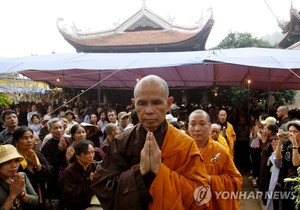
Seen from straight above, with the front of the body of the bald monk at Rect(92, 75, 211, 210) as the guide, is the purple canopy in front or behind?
behind

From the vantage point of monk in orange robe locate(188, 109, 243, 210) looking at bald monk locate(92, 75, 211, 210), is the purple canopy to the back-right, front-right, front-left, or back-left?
back-right

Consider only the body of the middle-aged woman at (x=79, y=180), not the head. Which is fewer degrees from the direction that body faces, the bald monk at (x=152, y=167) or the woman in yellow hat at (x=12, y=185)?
the bald monk

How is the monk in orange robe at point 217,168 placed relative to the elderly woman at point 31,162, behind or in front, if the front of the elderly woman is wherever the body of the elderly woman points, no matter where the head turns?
in front

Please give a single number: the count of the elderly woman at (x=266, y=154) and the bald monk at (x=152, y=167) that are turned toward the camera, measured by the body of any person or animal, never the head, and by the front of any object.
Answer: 1

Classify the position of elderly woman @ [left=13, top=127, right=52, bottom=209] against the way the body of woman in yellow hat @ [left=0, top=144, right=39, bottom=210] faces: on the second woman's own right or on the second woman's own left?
on the second woman's own left

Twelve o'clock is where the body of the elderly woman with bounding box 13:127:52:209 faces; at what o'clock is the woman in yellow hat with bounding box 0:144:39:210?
the woman in yellow hat with bounding box 0:144:39:210 is roughly at 2 o'clock from the elderly woman with bounding box 13:127:52:209.

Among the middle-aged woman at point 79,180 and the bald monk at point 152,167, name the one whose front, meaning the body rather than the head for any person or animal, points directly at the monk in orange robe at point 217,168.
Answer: the middle-aged woman

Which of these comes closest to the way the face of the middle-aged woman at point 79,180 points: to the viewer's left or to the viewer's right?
to the viewer's right

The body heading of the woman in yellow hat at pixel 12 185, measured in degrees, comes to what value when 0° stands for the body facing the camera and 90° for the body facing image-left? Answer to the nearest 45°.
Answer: approximately 315°
